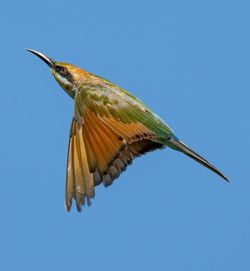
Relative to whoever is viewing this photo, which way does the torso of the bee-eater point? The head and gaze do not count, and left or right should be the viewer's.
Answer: facing to the left of the viewer
